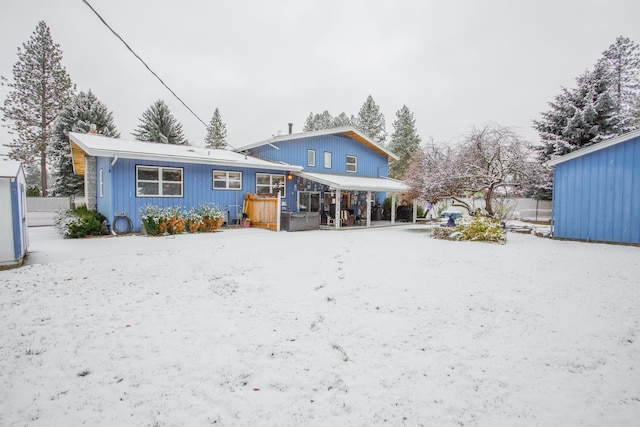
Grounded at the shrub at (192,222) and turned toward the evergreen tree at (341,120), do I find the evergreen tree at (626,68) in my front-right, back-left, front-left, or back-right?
front-right

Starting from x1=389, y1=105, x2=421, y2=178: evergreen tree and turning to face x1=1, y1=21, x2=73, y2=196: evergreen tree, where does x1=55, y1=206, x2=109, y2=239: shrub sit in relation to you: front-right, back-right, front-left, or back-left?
front-left

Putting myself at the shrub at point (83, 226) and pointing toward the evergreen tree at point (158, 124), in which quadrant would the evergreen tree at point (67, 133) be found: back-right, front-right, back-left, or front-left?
front-left

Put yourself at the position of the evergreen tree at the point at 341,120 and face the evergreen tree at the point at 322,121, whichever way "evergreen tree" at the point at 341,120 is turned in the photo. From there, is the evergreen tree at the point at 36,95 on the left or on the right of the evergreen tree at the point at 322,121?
left

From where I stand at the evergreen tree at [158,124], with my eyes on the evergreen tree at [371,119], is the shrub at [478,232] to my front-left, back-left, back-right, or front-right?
front-right
